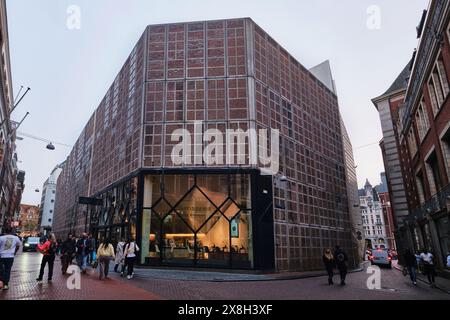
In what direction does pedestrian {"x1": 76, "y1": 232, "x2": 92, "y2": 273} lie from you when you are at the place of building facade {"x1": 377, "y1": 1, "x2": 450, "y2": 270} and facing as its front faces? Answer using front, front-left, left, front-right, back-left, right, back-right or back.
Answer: front-left

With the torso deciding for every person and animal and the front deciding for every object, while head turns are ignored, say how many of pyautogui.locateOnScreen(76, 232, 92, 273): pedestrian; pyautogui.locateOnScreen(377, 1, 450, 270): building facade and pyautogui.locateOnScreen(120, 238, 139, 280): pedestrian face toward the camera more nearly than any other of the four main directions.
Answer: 1

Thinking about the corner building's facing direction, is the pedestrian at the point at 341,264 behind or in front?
in front

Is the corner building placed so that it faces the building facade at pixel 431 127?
no

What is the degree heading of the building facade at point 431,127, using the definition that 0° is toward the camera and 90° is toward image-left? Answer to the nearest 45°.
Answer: approximately 90°

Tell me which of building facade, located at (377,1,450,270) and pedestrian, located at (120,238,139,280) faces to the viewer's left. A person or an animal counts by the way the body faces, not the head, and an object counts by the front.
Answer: the building facade

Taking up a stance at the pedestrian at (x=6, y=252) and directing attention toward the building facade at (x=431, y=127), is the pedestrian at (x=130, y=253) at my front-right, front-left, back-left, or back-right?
front-left

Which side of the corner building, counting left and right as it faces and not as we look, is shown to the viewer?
front

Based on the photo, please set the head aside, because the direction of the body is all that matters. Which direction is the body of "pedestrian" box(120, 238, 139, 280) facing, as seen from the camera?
away from the camera

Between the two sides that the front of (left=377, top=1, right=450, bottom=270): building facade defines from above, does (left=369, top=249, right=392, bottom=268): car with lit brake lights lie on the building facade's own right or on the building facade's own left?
on the building facade's own right
